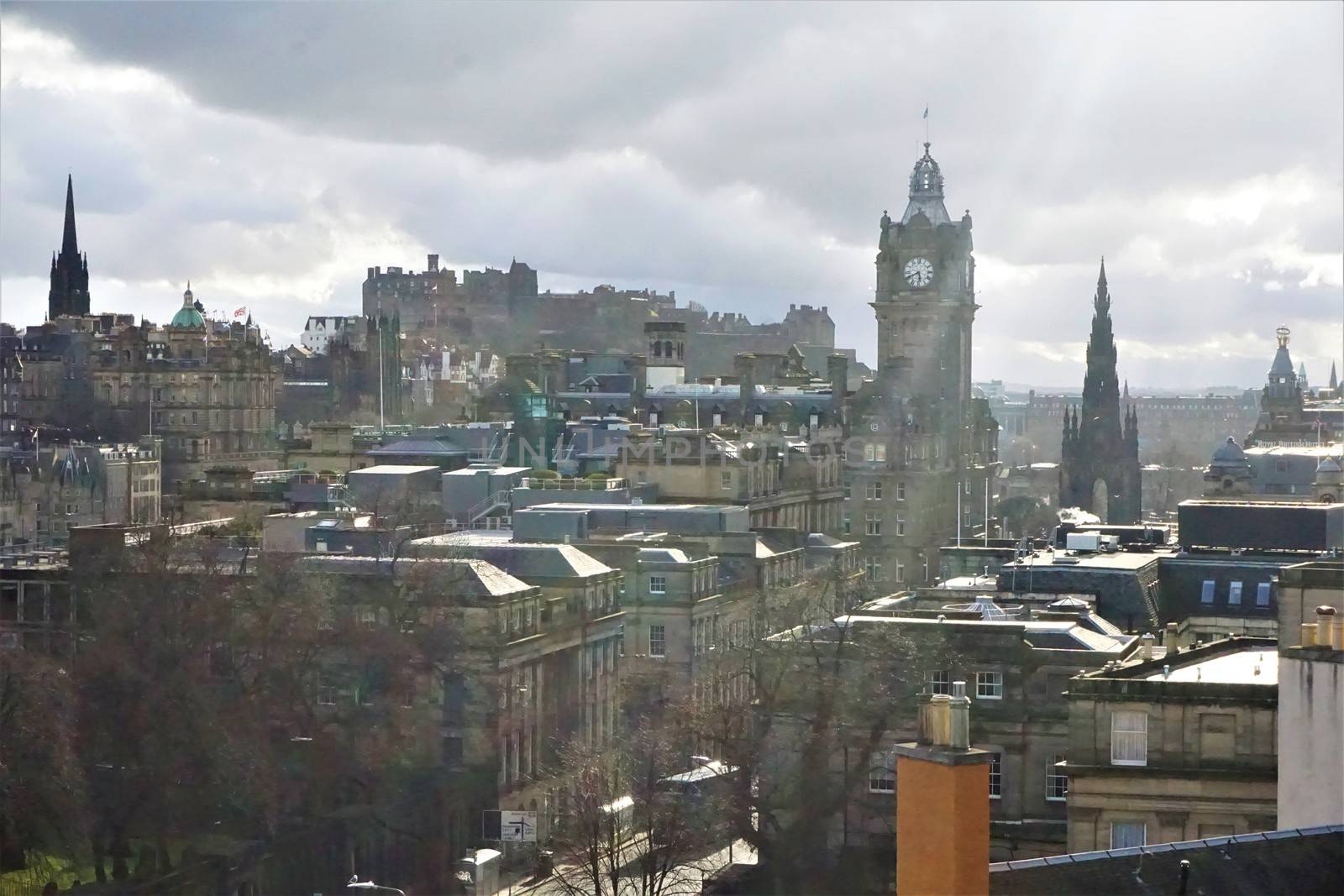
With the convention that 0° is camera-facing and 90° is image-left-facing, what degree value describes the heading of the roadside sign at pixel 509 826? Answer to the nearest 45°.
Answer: approximately 0°

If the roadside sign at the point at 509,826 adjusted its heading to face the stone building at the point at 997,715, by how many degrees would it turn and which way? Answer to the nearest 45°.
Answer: approximately 45° to its left

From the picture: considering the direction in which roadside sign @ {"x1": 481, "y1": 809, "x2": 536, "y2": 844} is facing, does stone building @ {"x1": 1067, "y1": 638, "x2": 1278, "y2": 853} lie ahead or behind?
ahead

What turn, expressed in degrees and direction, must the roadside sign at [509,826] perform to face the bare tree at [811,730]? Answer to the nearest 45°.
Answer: approximately 45° to its left

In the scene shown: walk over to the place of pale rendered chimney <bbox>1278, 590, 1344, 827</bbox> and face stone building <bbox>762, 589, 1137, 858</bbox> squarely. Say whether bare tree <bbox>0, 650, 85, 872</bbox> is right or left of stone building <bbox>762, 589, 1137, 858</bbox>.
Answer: left

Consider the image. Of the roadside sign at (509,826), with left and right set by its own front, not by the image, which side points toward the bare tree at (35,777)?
right

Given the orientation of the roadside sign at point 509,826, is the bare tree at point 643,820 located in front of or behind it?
in front
